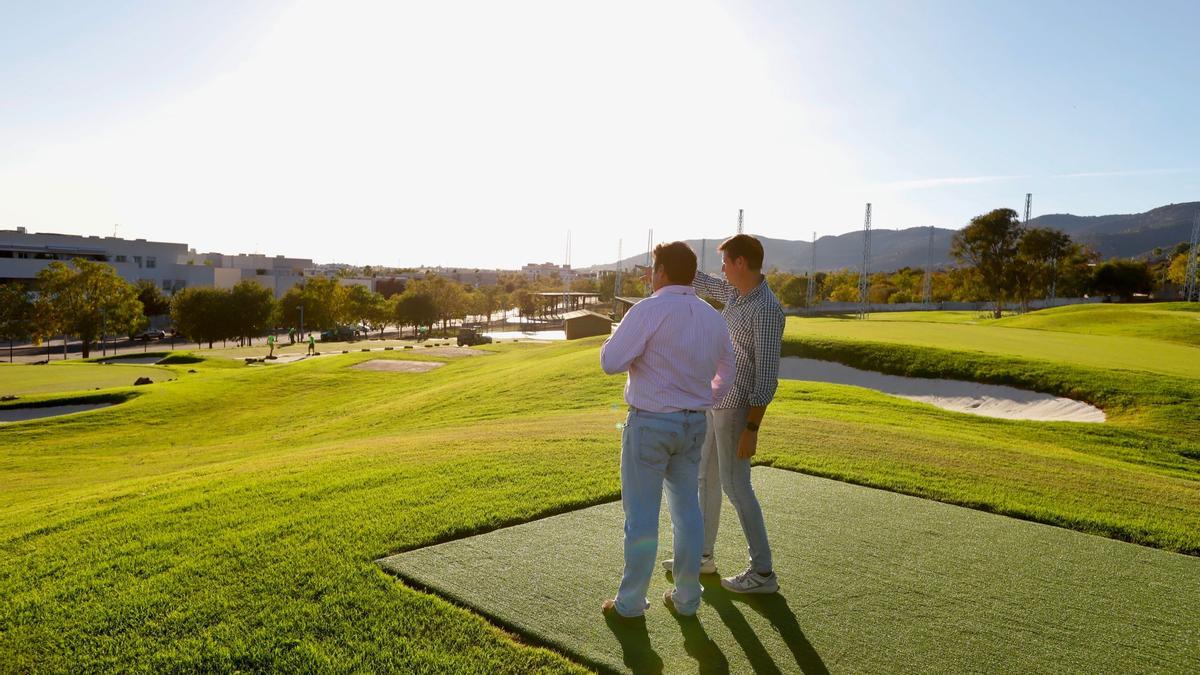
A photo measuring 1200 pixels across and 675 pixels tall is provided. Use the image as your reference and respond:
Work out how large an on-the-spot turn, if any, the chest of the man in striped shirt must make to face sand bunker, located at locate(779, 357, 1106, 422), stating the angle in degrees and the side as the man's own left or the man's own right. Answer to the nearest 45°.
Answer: approximately 90° to the man's own right

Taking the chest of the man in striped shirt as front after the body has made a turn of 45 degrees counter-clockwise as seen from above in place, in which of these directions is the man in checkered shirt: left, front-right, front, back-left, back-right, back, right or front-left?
back-right

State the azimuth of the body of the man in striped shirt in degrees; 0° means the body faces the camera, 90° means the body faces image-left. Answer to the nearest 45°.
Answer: approximately 135°

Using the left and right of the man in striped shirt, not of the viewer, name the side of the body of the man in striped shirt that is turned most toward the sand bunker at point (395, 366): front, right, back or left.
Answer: front

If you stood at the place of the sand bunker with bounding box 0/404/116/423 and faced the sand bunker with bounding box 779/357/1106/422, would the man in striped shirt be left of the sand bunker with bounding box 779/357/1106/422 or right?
right

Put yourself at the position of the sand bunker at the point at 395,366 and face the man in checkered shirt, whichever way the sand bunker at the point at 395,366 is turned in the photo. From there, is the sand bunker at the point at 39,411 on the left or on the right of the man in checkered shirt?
right
